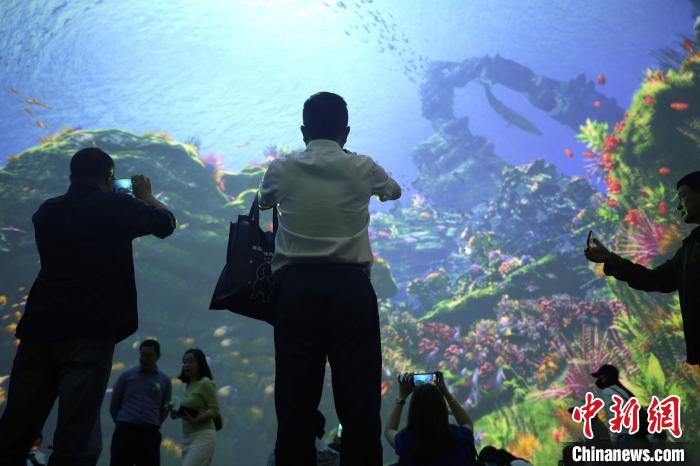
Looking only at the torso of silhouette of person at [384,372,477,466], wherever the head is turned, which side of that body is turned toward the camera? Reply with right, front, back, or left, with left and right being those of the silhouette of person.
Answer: back

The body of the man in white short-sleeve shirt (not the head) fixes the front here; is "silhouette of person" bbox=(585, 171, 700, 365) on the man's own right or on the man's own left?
on the man's own right

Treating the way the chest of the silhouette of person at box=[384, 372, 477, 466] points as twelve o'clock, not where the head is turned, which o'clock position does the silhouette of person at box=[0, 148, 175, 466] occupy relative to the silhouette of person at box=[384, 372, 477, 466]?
the silhouette of person at box=[0, 148, 175, 466] is roughly at 8 o'clock from the silhouette of person at box=[384, 372, 477, 466].

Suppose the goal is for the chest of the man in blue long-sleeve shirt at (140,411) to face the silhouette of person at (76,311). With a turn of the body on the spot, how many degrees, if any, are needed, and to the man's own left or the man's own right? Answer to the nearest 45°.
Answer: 0° — they already face them

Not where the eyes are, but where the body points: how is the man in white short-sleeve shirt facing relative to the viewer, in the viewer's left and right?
facing away from the viewer

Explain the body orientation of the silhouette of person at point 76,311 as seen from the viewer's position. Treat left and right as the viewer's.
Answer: facing away from the viewer and to the right of the viewer
